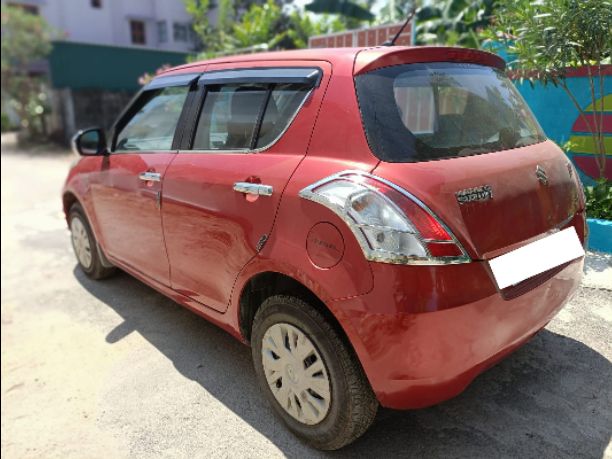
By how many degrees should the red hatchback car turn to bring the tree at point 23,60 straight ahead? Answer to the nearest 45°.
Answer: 0° — it already faces it

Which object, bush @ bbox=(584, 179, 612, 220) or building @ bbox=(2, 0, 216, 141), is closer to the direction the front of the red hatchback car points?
the building

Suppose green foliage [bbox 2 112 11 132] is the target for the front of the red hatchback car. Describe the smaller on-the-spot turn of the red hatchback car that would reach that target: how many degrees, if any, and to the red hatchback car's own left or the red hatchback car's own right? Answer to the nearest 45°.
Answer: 0° — it already faces it

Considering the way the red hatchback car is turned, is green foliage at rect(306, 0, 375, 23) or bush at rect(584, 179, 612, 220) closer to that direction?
the green foliage

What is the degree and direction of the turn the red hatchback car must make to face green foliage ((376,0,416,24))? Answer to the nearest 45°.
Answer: approximately 45° to its right

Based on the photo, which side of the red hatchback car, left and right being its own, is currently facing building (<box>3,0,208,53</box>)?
front

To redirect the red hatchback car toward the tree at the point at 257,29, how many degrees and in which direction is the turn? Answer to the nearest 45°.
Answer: approximately 45° to its right

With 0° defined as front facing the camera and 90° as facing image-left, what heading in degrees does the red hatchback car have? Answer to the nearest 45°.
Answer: approximately 135°

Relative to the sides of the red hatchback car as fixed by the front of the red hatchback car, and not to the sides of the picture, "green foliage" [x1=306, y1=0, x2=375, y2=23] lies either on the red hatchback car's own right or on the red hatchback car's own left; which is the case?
on the red hatchback car's own right

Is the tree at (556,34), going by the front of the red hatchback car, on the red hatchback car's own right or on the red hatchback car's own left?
on the red hatchback car's own right
